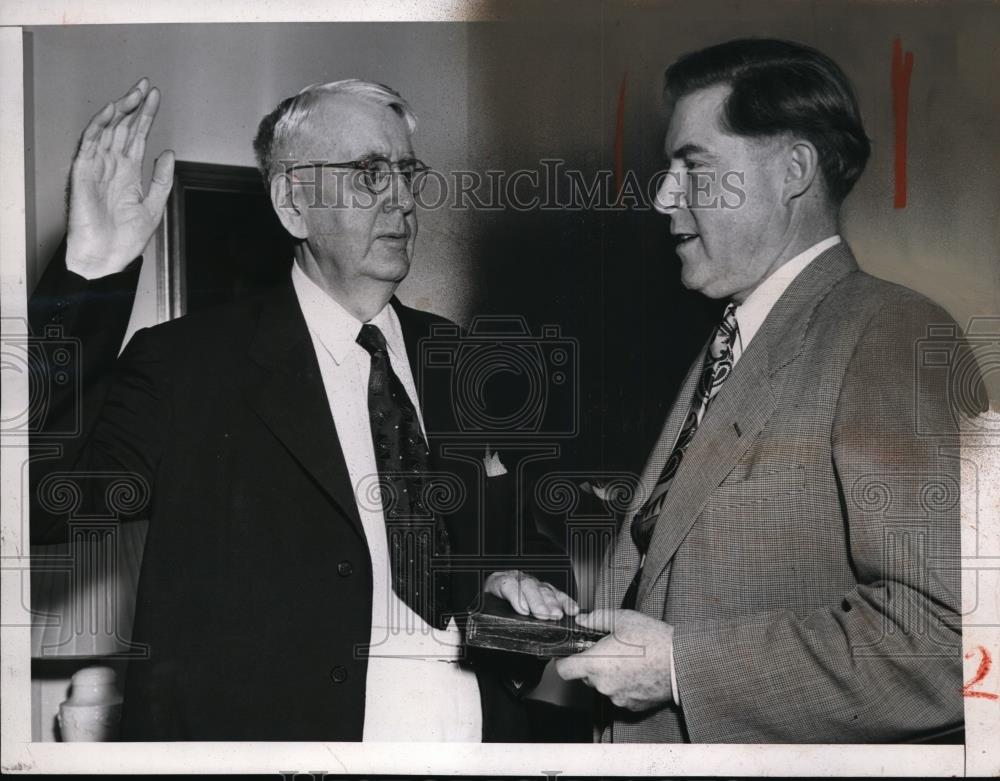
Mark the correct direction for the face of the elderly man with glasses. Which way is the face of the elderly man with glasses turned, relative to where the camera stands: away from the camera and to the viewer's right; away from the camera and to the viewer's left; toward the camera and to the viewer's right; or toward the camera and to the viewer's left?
toward the camera and to the viewer's right

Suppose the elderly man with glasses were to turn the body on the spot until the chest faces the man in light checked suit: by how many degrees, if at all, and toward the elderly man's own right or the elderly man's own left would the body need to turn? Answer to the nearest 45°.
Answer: approximately 45° to the elderly man's own left

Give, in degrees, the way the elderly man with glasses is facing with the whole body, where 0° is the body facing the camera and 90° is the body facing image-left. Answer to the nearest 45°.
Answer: approximately 315°

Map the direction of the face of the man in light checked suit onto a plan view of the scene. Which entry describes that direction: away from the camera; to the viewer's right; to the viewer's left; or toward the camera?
to the viewer's left
